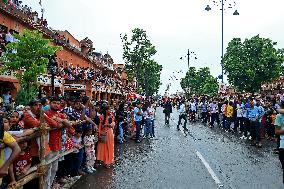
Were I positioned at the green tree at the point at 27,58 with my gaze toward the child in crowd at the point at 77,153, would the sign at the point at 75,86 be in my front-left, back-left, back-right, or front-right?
back-left

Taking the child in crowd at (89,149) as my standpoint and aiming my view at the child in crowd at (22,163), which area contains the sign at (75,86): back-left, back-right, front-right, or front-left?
back-right

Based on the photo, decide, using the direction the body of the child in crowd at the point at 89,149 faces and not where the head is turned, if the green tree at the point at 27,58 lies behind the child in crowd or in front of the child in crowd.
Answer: behind

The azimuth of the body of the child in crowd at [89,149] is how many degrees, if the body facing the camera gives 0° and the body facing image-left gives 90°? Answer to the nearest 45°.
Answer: approximately 315°

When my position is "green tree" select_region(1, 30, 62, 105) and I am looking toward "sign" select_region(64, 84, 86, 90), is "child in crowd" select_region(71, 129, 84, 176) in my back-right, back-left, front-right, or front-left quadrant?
back-right

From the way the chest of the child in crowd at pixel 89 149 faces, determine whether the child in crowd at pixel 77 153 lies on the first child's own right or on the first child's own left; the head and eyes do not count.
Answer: on the first child's own right

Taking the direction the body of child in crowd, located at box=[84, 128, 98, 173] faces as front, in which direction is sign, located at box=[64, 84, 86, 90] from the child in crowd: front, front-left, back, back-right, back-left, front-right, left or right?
back-left
